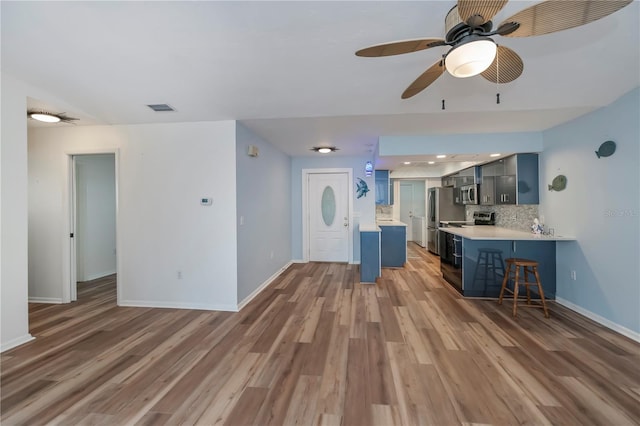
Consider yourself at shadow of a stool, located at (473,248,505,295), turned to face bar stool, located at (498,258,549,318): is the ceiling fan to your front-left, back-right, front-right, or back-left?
front-right

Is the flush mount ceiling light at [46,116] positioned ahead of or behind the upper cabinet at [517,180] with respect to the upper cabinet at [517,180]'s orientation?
ahead

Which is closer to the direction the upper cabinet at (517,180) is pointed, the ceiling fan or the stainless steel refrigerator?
the ceiling fan

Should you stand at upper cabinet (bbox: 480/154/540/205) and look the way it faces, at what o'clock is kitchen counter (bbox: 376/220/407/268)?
The kitchen counter is roughly at 2 o'clock from the upper cabinet.

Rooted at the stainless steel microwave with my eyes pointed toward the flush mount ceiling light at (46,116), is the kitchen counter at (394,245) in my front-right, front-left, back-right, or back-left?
front-right

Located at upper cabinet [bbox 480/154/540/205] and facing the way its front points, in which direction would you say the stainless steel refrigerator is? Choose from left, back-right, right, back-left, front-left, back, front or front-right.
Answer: right

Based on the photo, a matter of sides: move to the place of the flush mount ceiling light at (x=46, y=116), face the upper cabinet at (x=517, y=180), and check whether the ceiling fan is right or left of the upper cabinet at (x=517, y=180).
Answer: right

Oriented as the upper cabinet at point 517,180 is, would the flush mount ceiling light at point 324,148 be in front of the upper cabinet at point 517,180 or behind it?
in front

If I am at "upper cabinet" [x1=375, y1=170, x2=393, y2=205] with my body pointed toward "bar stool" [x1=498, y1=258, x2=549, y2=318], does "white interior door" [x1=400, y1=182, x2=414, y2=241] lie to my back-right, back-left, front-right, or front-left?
back-left

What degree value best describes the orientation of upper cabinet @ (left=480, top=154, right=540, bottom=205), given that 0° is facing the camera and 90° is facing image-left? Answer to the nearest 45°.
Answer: approximately 45°

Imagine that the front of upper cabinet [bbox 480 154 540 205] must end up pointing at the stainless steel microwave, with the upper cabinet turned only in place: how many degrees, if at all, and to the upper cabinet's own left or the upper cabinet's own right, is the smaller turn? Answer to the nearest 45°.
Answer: approximately 90° to the upper cabinet's own right

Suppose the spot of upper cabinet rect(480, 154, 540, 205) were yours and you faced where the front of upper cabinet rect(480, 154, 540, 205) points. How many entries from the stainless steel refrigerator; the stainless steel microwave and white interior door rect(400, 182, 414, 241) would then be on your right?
3

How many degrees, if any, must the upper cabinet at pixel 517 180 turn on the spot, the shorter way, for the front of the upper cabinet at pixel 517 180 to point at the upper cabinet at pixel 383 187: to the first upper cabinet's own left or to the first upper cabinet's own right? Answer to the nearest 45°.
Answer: approximately 45° to the first upper cabinet's own right

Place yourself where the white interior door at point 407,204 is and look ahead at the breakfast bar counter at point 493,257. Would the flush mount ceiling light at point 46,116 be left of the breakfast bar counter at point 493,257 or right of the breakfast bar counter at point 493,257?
right
